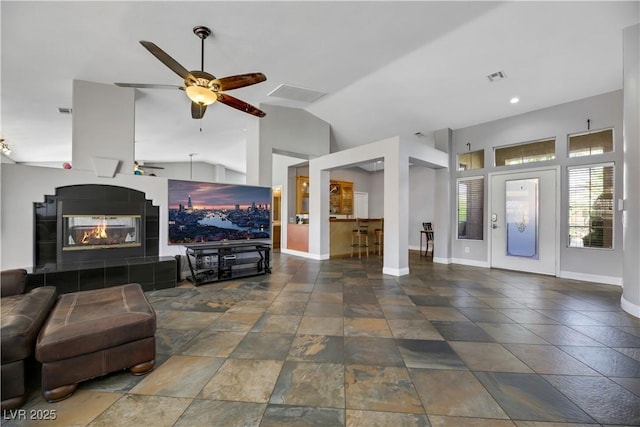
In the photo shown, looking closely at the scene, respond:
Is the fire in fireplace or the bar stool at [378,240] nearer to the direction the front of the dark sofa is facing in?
the bar stool

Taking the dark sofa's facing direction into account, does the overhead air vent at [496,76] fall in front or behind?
in front

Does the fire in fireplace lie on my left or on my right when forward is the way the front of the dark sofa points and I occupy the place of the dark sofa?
on my left

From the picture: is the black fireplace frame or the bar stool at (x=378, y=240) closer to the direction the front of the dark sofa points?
the bar stool

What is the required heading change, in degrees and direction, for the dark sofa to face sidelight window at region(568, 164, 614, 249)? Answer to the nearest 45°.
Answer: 0° — it already faces it

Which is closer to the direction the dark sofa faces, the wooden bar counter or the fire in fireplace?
the wooden bar counter

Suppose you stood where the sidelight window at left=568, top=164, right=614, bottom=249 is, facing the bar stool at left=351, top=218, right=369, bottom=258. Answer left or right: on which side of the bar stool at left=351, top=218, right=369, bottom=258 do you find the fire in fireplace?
left

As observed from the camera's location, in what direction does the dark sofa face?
facing to the right of the viewer
